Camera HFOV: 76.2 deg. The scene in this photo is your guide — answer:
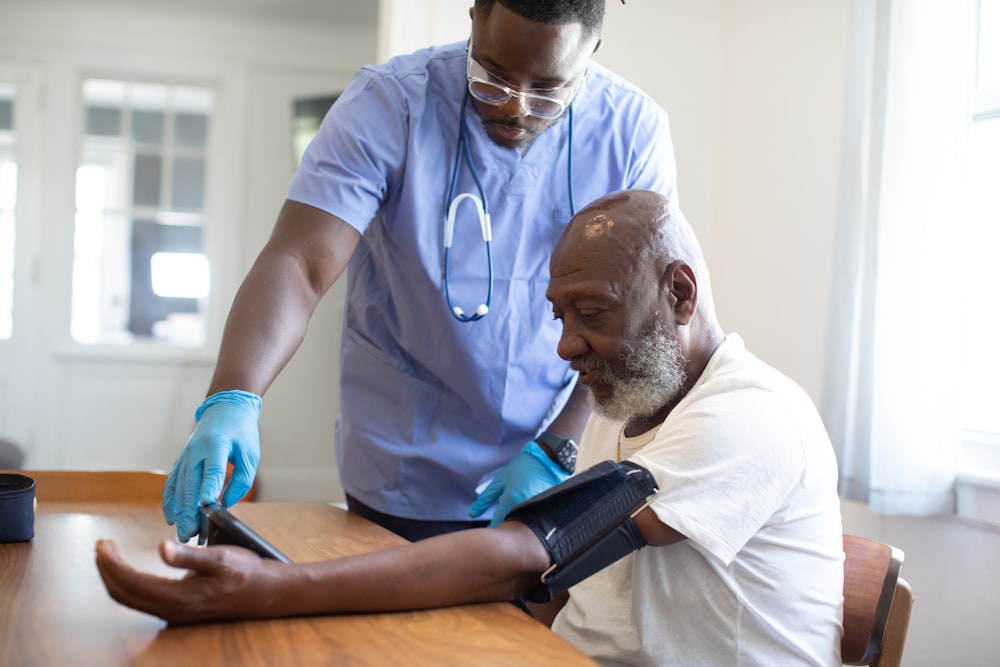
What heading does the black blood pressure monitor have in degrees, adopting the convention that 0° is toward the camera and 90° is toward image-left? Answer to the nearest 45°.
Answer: approximately 270°

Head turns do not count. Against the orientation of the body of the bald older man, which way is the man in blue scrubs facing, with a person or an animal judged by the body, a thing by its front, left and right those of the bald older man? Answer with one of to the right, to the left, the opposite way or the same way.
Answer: to the left

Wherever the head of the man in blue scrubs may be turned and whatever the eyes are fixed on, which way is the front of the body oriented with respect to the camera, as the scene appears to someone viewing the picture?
toward the camera

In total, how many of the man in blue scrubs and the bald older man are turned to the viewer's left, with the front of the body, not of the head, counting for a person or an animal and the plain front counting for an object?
1

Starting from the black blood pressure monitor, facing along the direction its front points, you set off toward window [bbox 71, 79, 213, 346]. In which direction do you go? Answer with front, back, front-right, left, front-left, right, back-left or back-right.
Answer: left

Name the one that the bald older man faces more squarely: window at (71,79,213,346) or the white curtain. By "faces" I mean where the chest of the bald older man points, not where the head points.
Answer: the window

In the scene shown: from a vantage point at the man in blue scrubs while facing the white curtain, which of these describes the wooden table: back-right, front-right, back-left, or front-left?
back-right

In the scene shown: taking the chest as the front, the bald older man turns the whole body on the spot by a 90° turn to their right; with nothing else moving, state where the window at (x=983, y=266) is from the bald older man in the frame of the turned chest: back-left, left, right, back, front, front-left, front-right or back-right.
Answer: front-right

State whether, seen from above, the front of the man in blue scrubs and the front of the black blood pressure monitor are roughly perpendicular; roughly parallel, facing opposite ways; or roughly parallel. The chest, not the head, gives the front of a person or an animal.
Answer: roughly perpendicular

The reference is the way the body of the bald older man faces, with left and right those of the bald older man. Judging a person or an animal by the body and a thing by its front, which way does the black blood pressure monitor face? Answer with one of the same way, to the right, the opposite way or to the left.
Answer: the opposite way

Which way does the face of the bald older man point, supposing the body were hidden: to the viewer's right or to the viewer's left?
to the viewer's left

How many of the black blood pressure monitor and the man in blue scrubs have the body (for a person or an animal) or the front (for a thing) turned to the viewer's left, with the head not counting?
0

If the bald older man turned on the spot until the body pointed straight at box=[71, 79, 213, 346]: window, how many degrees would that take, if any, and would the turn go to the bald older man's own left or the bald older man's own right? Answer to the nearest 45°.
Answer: approximately 45° to the bald older man's own right

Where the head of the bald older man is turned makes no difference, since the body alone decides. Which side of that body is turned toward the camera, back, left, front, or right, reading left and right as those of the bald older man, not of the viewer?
left

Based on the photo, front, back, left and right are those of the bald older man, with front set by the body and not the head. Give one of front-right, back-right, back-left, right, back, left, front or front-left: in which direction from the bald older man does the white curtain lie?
back-right
